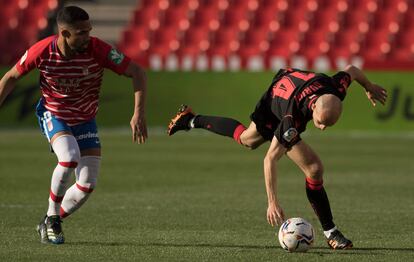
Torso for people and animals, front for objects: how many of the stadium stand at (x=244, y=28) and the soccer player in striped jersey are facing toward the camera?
2

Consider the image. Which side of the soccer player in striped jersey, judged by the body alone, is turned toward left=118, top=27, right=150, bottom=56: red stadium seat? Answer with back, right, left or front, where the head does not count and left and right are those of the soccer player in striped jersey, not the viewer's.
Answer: back

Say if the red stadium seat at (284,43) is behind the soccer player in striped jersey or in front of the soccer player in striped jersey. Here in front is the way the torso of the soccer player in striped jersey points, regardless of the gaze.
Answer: behind

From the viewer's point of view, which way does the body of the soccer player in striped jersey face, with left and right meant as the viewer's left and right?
facing the viewer

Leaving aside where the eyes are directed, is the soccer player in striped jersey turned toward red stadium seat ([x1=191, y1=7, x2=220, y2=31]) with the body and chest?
no

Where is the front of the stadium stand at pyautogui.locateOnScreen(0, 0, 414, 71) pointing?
toward the camera

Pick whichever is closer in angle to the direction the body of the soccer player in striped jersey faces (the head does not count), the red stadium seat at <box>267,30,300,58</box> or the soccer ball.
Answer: the soccer ball

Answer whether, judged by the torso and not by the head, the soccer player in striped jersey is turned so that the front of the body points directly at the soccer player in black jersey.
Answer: no

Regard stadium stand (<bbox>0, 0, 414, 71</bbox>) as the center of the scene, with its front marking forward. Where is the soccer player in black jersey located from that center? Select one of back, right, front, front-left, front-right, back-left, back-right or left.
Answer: front

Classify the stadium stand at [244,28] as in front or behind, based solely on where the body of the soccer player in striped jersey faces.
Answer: behind

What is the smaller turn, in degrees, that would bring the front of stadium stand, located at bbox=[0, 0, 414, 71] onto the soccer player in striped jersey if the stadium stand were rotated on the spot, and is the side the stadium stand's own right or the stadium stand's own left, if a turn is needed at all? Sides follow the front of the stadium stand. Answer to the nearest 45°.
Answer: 0° — it already faces them

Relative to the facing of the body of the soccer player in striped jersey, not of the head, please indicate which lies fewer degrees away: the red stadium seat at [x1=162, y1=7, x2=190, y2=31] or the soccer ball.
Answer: the soccer ball

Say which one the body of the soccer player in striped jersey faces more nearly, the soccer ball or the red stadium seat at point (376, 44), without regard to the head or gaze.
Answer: the soccer ball

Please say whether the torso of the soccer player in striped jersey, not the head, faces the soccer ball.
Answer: no

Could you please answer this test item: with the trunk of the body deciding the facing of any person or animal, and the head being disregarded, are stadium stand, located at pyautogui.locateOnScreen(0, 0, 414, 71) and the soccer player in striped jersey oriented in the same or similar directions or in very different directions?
same or similar directions

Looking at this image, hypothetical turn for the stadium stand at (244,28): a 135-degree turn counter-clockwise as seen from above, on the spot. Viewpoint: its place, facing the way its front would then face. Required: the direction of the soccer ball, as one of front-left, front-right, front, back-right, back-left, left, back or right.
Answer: back-right
